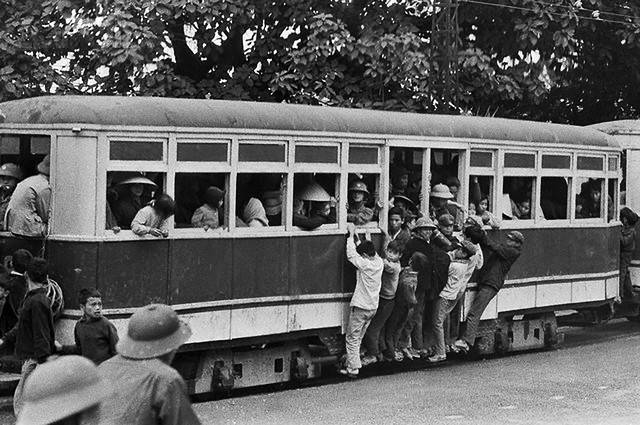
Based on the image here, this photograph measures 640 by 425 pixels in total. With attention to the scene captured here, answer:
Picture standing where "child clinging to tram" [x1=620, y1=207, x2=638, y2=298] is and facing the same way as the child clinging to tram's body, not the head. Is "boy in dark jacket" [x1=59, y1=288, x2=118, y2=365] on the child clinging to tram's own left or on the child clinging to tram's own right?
on the child clinging to tram's own left

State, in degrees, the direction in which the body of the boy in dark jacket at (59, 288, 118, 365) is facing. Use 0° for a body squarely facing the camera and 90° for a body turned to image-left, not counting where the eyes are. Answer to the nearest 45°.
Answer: approximately 315°

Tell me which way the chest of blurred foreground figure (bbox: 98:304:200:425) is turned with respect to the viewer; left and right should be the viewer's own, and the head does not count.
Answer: facing away from the viewer and to the right of the viewer

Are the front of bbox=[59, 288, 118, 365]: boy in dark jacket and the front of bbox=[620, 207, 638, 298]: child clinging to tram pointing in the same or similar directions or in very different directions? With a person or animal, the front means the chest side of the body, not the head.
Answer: very different directions

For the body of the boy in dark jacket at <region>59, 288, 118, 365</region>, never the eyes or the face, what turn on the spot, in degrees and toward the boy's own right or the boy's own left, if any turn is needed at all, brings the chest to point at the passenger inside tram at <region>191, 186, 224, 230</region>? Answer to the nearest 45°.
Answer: approximately 90° to the boy's own left

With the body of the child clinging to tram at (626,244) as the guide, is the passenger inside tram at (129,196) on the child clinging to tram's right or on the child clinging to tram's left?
on the child clinging to tram's left

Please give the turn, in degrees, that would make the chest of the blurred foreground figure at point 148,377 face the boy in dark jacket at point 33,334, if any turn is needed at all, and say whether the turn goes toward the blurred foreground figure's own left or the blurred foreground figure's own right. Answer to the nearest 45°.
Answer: approximately 45° to the blurred foreground figure's own left
